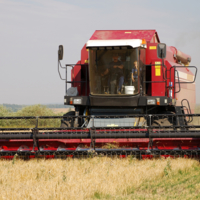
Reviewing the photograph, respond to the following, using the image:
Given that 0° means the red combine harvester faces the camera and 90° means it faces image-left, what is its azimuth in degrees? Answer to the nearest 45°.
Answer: approximately 0°
